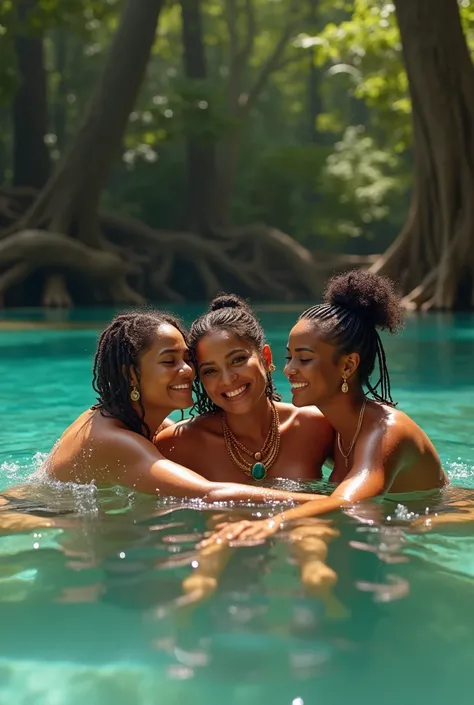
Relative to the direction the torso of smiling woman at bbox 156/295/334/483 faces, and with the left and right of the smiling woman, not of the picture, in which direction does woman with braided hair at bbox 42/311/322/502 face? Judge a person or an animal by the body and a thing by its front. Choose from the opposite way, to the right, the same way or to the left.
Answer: to the left

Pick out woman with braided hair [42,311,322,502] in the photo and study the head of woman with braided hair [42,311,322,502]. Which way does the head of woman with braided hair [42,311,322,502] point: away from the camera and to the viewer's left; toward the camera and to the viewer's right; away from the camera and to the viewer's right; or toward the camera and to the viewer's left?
toward the camera and to the viewer's right

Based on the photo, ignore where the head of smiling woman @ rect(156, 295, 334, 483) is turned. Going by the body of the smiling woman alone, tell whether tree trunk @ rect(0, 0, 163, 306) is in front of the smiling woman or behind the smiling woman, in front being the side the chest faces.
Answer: behind

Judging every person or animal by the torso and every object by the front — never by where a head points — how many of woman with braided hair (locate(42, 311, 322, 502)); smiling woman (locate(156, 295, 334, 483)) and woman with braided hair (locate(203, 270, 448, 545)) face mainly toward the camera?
1

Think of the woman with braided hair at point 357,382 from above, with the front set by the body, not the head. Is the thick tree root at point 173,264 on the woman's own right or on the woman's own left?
on the woman's own right

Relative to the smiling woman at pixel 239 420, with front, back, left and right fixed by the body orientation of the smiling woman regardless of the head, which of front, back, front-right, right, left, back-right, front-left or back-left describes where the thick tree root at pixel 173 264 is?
back

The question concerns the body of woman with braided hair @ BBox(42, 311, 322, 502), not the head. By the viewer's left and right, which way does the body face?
facing to the right of the viewer

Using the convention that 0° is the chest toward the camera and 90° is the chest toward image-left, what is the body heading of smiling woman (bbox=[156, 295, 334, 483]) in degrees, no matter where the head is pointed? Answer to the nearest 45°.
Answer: approximately 0°

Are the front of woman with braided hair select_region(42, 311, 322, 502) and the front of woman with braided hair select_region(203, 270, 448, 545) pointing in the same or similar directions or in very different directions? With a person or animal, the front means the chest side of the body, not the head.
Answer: very different directions

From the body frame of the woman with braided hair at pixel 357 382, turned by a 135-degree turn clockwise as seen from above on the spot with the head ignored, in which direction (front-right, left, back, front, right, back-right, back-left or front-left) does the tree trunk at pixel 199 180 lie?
front-left

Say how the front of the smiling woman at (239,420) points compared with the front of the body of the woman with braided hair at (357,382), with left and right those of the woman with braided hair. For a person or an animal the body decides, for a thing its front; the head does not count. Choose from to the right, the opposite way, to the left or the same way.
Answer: to the left

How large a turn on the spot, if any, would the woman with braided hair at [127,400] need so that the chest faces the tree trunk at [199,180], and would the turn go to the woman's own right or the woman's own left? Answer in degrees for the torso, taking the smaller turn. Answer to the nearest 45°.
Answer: approximately 90° to the woman's own left

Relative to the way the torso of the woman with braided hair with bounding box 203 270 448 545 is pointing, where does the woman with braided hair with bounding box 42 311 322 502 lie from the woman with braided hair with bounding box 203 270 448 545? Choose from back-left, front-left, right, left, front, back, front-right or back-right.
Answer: front

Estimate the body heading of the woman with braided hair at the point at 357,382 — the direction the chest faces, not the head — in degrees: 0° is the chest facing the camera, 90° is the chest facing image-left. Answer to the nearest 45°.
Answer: approximately 90°

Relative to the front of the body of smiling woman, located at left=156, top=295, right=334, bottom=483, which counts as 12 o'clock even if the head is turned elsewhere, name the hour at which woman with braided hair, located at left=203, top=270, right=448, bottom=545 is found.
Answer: The woman with braided hair is roughly at 10 o'clock from the smiling woman.

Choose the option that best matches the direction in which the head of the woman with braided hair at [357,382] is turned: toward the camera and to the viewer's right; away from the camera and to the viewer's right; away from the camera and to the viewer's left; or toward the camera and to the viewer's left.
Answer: toward the camera and to the viewer's left
